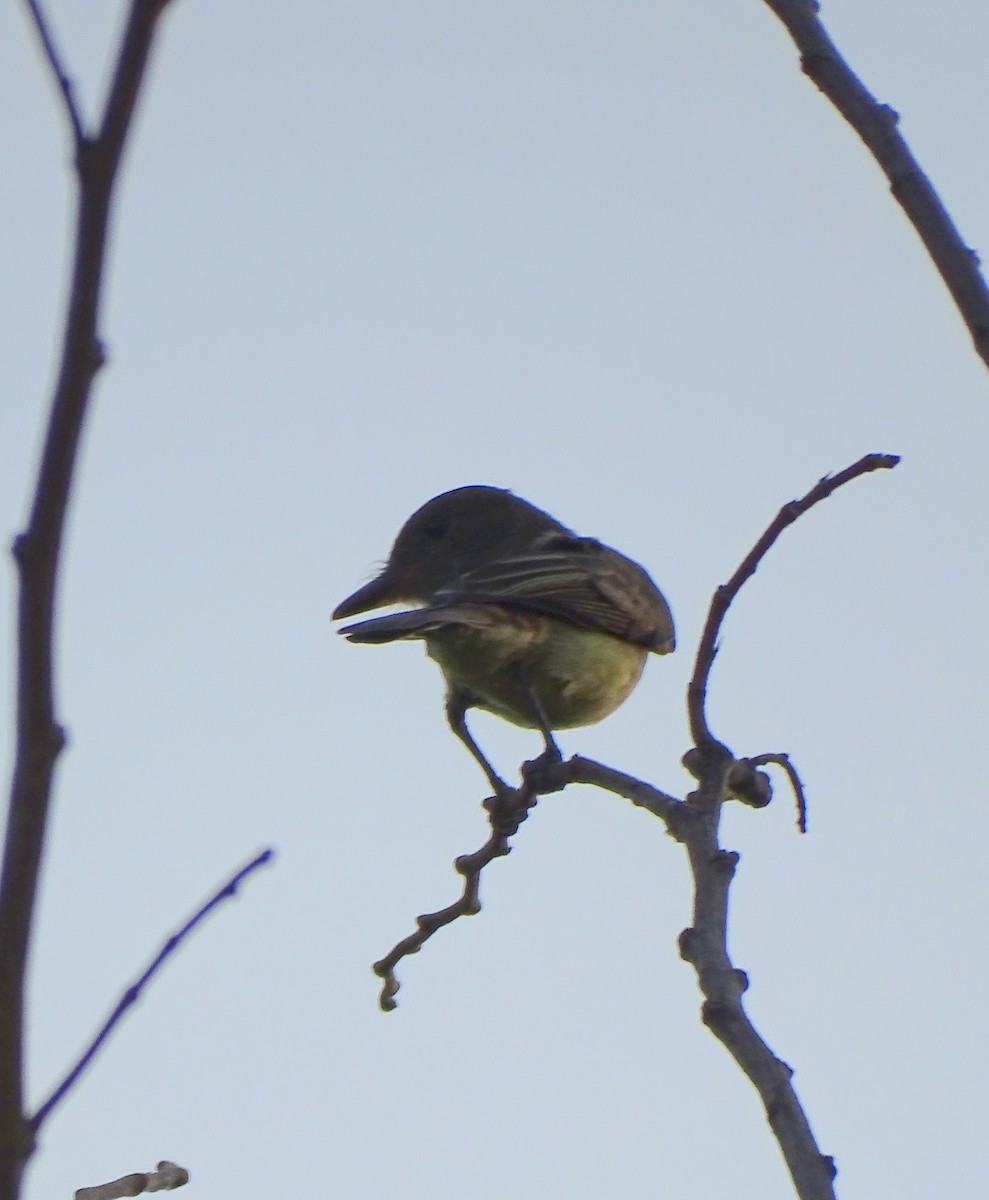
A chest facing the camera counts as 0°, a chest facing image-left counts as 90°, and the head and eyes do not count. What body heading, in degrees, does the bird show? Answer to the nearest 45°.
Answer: approximately 270°

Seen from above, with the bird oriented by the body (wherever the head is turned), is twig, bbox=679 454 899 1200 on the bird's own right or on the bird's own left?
on the bird's own right
